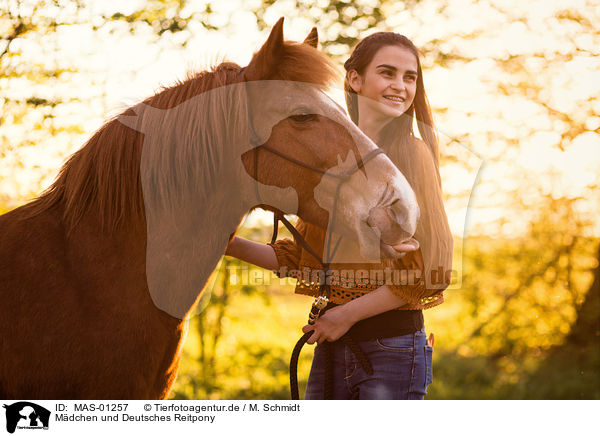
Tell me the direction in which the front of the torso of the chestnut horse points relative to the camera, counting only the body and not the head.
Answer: to the viewer's right

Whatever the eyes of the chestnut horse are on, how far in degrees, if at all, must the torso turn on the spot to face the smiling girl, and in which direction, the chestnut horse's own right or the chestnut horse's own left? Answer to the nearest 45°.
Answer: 0° — it already faces them

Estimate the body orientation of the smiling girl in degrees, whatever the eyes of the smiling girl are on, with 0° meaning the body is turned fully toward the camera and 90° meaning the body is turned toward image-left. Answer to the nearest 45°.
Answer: approximately 45°

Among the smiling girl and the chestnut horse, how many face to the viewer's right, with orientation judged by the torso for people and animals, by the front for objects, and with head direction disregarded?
1
